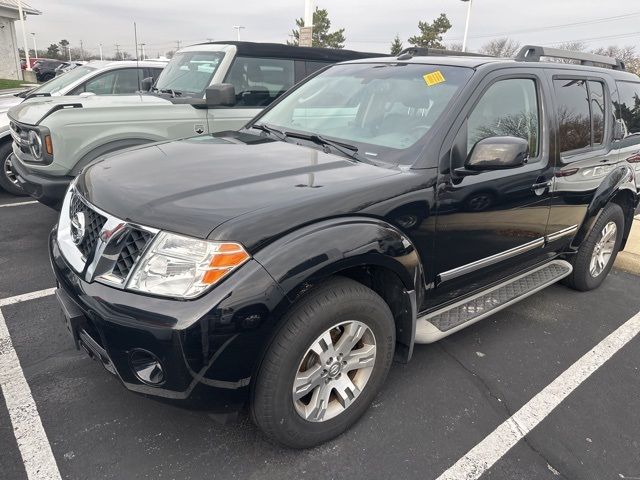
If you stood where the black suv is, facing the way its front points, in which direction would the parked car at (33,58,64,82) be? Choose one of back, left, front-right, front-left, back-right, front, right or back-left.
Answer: right

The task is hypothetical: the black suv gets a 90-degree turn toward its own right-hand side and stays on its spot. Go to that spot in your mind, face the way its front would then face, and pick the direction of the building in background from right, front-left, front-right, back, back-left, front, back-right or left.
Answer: front

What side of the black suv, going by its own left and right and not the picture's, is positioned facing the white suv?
right

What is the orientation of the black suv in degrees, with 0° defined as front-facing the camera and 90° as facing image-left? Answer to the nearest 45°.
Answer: approximately 45°
